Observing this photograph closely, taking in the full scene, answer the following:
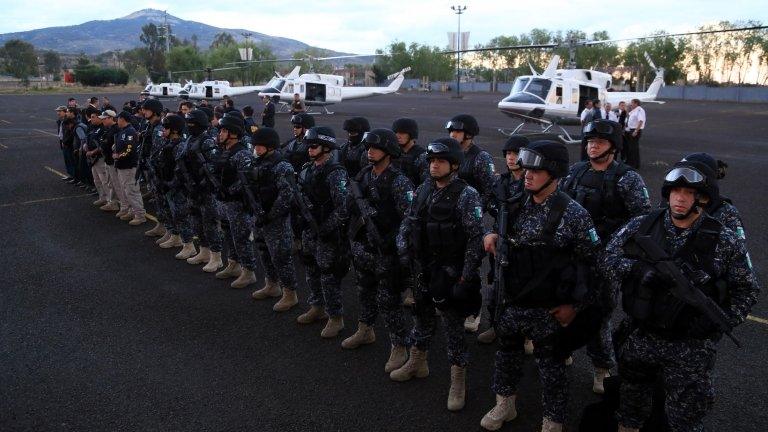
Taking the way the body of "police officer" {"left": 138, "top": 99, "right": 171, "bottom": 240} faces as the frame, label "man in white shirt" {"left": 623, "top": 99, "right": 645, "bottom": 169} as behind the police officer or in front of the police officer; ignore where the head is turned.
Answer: behind

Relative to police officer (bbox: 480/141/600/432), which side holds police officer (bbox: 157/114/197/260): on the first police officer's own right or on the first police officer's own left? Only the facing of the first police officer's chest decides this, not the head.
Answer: on the first police officer's own right

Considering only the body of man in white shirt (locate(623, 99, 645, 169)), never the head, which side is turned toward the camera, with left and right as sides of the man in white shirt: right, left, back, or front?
left

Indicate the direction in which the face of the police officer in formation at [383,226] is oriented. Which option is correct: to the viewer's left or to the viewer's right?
to the viewer's left

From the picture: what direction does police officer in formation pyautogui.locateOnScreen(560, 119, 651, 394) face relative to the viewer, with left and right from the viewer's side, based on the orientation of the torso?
facing the viewer and to the left of the viewer

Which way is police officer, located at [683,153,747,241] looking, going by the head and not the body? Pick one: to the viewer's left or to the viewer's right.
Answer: to the viewer's left

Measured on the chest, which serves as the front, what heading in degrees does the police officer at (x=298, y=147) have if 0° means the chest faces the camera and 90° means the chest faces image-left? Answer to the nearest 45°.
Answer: approximately 45°

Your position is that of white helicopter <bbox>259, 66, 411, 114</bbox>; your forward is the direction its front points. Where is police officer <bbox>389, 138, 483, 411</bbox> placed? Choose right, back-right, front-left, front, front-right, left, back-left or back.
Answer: left

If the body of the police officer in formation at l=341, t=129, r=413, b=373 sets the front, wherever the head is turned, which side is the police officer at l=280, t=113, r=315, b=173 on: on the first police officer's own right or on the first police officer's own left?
on the first police officer's own right

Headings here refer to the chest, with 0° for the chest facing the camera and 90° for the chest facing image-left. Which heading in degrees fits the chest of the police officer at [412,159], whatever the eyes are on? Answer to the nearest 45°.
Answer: approximately 45°

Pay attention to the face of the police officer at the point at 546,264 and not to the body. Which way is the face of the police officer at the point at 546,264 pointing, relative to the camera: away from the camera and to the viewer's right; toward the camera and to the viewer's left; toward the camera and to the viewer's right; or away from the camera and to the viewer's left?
toward the camera and to the viewer's left

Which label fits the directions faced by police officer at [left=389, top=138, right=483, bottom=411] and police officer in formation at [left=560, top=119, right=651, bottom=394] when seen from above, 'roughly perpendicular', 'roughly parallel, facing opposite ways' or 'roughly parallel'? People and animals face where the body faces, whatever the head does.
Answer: roughly parallel

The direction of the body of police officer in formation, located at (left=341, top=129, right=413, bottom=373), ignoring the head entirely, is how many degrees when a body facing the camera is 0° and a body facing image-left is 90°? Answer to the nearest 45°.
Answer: approximately 45°

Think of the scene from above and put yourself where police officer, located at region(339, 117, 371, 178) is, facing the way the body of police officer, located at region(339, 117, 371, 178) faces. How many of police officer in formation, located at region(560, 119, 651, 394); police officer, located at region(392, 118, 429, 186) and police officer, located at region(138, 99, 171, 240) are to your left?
2
